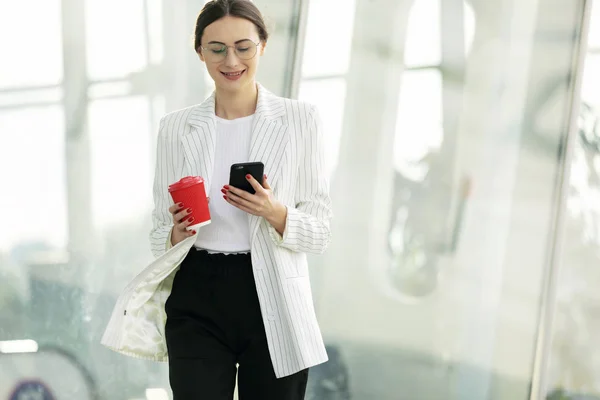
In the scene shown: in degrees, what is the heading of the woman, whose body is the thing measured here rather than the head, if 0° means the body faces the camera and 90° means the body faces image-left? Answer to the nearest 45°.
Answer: approximately 0°

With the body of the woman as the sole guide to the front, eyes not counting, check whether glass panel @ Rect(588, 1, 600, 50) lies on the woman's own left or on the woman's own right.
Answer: on the woman's own left

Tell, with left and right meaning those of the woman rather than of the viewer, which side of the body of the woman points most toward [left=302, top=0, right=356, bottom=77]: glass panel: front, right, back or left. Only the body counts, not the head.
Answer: back

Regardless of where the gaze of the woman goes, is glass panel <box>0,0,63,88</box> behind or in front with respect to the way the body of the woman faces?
behind

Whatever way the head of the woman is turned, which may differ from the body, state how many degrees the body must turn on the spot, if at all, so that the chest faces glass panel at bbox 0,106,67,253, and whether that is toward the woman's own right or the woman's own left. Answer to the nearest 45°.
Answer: approximately 135° to the woman's own right

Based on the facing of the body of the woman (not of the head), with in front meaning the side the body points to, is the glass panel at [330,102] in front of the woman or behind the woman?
behind

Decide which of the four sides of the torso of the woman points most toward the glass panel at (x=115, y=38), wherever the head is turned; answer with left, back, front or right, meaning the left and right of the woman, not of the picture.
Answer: back
